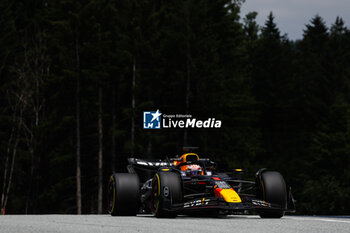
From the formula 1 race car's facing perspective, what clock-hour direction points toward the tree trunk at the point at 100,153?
The tree trunk is roughly at 7 o'clock from the formula 1 race car.

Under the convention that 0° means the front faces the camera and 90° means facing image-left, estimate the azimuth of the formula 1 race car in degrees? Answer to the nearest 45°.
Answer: approximately 315°
